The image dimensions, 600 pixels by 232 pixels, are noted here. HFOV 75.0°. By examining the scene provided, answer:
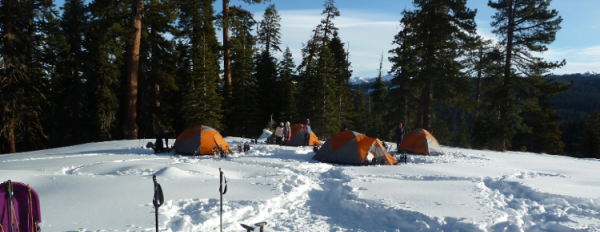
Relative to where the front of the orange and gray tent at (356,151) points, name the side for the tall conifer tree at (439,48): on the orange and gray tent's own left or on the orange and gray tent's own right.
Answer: on the orange and gray tent's own left

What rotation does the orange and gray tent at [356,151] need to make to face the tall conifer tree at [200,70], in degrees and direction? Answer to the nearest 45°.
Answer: approximately 180°

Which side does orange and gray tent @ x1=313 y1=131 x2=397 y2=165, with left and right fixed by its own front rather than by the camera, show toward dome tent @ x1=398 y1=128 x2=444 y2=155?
left

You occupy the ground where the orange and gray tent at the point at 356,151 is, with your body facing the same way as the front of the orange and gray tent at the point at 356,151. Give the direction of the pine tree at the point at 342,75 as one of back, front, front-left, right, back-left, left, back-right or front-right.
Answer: back-left

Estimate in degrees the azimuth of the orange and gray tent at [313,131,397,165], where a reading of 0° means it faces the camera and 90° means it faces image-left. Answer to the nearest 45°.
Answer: approximately 315°

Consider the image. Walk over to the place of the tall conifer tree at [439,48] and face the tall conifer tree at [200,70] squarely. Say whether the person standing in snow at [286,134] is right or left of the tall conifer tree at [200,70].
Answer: left

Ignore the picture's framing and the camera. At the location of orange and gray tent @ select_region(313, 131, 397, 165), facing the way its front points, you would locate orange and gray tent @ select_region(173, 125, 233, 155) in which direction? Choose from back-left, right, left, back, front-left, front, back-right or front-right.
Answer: back-right

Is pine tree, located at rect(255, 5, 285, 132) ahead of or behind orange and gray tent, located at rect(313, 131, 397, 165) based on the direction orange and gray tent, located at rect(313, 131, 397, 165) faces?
behind
